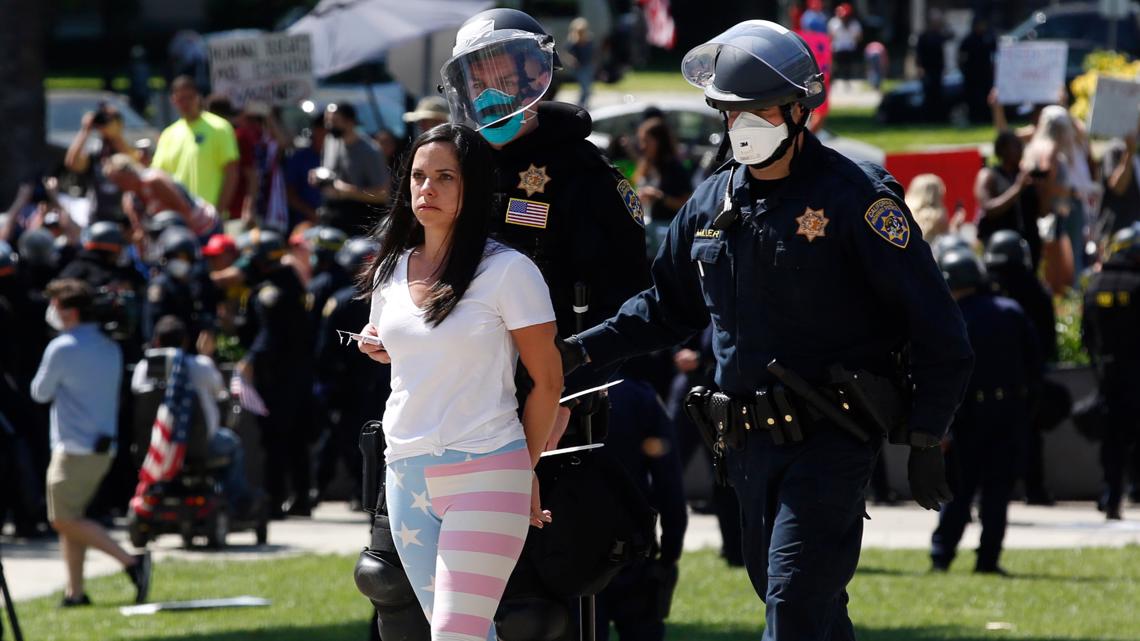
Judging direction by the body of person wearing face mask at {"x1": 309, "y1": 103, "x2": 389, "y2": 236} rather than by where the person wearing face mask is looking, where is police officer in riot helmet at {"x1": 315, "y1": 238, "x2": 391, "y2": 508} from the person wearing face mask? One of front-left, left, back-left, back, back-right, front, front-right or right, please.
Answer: front-left

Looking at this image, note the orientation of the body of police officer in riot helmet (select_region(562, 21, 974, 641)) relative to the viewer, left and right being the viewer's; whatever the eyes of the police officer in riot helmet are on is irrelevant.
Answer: facing the viewer and to the left of the viewer

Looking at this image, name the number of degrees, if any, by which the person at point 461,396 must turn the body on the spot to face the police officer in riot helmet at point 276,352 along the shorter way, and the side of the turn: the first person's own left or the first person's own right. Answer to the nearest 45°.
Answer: approximately 135° to the first person's own right

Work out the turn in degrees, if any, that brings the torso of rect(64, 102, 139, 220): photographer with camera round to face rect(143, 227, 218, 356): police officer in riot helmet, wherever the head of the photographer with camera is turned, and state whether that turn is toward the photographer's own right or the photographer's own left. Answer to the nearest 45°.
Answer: approximately 45° to the photographer's own left

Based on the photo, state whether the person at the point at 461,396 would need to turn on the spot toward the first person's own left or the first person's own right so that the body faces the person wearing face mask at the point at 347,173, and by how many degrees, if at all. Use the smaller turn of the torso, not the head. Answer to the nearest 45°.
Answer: approximately 135° to the first person's own right

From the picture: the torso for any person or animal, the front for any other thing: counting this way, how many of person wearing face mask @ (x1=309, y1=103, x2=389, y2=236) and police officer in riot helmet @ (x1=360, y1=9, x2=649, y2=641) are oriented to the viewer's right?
0

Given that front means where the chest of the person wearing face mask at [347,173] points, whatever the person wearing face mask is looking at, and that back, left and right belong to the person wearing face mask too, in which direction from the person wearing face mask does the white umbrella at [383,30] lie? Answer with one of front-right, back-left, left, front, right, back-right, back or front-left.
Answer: back-right

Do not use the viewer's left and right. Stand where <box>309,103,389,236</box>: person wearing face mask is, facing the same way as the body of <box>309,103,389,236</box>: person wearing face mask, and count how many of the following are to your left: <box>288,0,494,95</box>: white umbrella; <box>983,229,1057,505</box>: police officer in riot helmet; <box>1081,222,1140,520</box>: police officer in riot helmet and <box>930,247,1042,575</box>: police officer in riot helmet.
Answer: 3

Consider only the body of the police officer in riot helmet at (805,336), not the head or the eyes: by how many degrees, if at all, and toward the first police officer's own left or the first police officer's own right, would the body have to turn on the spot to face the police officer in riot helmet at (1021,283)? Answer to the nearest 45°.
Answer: approximately 135° to the first police officer's own right
